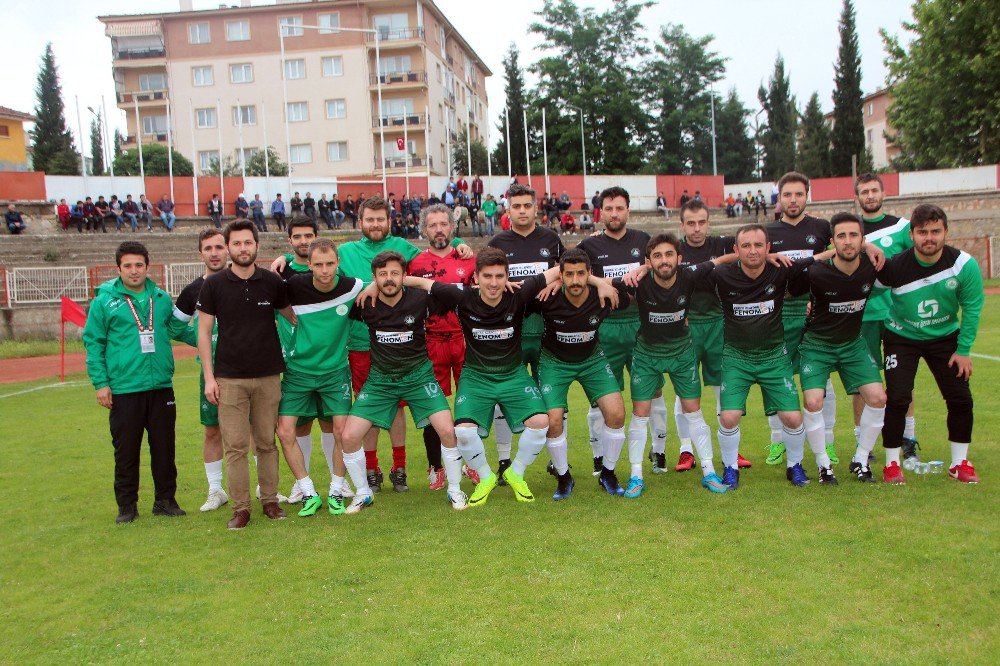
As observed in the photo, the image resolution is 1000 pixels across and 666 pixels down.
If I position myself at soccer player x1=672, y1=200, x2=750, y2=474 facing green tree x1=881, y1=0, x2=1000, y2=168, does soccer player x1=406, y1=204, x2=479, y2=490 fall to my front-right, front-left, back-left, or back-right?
back-left

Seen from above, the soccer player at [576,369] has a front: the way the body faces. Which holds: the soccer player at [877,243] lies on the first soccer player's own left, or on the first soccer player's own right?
on the first soccer player's own left

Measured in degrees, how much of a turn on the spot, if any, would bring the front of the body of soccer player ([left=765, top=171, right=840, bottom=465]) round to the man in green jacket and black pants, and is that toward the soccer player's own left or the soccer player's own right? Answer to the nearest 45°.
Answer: approximately 45° to the soccer player's own right

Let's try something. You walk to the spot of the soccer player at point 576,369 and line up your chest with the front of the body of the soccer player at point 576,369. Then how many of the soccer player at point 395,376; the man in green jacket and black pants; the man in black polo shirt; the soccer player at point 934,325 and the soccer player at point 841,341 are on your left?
2
